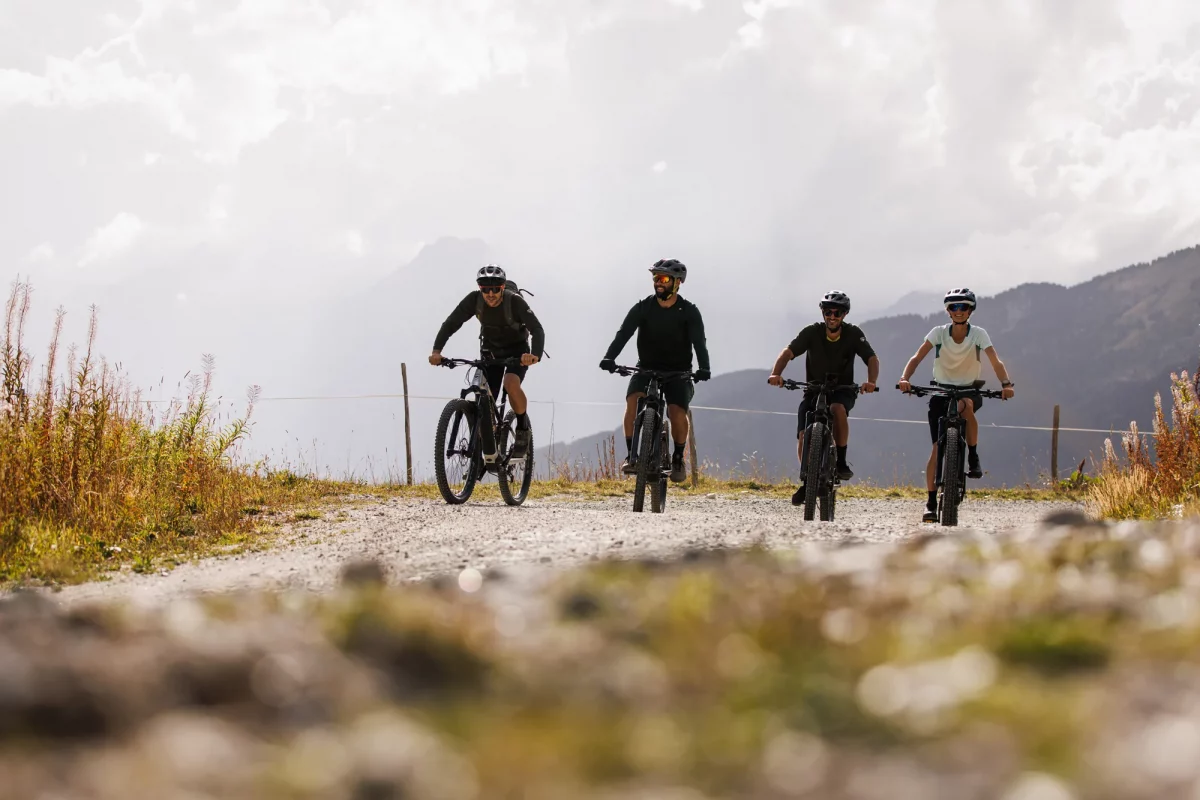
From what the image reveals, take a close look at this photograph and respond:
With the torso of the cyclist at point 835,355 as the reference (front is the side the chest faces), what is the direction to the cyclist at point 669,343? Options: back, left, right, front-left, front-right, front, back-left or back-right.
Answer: right

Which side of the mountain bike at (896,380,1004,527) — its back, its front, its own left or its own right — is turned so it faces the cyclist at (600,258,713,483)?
right

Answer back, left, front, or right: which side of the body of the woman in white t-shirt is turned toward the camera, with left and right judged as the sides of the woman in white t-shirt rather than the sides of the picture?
front

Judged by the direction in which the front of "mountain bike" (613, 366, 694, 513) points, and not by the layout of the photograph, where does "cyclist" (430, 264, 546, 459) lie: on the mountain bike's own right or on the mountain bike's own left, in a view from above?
on the mountain bike's own right

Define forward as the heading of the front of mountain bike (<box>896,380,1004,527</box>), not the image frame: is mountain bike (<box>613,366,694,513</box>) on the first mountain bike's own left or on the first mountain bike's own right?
on the first mountain bike's own right

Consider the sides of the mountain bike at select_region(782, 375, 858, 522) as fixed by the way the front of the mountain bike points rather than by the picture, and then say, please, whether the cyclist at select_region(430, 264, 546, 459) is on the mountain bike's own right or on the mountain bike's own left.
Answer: on the mountain bike's own right

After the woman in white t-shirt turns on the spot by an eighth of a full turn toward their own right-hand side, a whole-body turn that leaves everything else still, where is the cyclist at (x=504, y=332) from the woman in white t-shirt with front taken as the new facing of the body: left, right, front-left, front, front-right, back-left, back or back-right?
front-right

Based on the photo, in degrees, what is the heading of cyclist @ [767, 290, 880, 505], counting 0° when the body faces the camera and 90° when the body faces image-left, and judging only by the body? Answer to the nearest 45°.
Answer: approximately 0°

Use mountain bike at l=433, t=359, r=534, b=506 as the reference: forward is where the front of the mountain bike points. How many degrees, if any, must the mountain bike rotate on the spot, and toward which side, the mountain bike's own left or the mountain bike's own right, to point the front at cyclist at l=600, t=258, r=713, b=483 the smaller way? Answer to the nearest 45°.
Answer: approximately 90° to the mountain bike's own left

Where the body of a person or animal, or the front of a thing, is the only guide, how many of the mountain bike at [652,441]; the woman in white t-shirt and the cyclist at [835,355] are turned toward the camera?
3

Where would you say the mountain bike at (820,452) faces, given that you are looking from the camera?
facing the viewer

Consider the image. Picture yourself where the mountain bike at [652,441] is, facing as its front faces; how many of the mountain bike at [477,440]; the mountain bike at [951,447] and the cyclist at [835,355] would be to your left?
2
